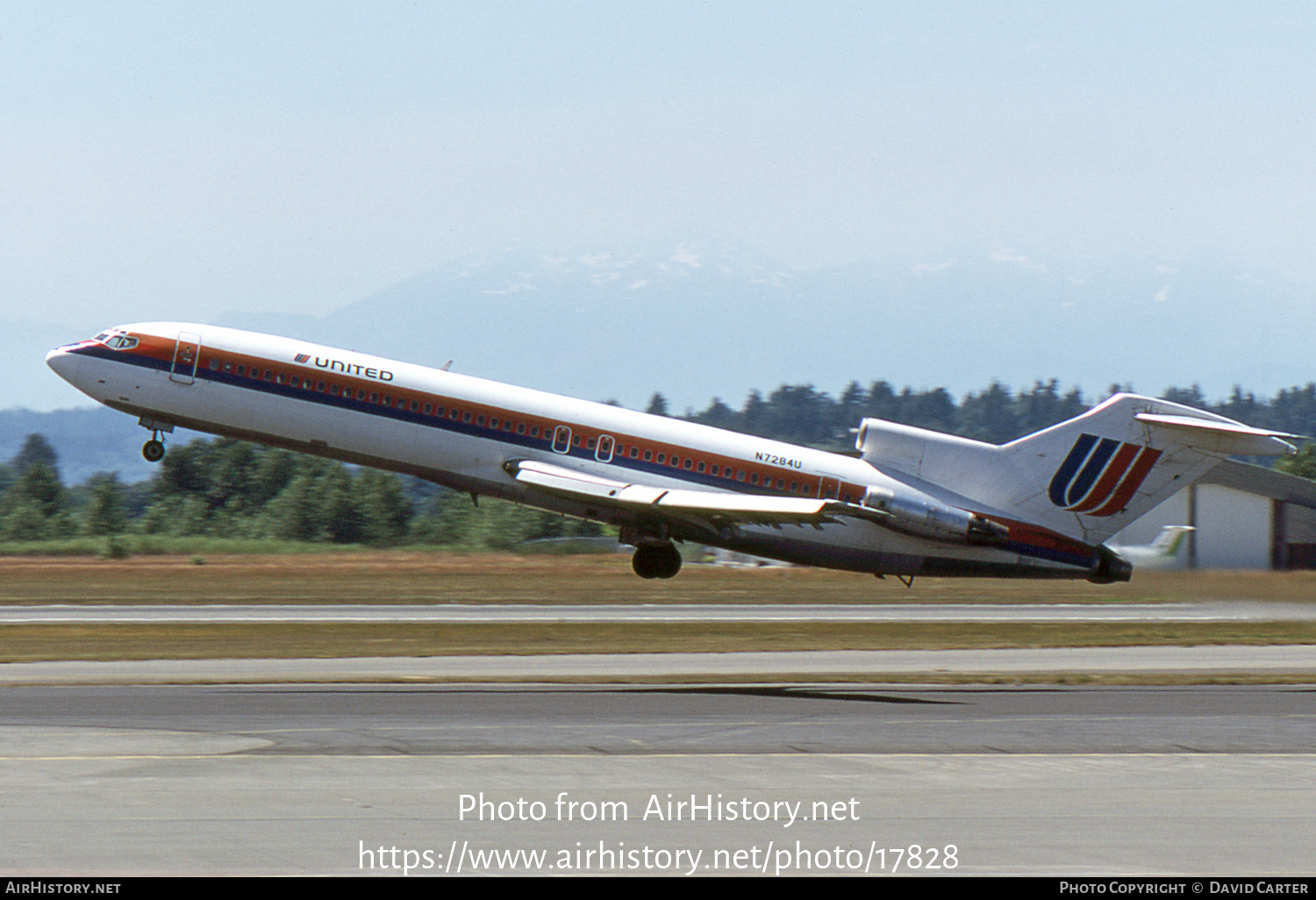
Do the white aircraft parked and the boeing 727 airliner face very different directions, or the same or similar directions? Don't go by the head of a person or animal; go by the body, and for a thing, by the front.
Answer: same or similar directions

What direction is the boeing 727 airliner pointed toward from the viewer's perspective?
to the viewer's left

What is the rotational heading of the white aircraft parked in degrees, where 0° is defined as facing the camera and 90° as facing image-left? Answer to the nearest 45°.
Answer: approximately 90°
